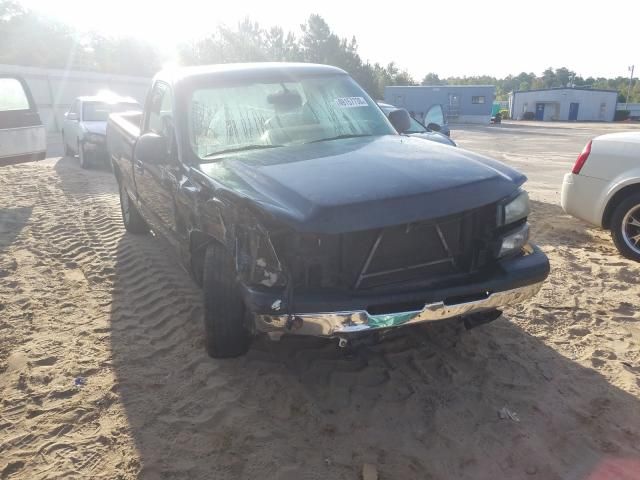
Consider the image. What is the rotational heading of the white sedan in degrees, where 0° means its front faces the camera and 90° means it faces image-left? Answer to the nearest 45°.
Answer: approximately 270°

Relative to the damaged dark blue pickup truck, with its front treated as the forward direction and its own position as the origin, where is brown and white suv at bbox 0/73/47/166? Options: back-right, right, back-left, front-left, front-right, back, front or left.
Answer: back

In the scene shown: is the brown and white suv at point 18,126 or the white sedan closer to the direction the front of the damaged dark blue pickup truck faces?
the white sedan

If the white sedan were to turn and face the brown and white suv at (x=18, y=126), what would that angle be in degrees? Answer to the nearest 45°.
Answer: approximately 180°

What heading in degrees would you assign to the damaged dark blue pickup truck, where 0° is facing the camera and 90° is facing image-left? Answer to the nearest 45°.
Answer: approximately 315°

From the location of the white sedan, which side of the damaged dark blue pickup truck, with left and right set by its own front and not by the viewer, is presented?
left
